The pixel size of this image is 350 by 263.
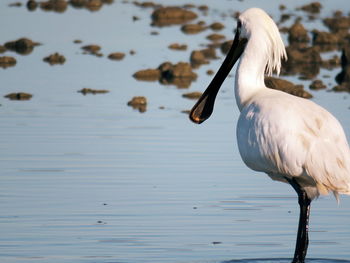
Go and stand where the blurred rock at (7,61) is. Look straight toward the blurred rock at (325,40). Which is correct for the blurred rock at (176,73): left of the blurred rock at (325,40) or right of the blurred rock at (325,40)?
right

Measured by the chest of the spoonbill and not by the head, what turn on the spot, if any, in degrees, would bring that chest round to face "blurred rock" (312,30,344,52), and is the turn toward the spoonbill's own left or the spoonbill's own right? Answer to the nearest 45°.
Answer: approximately 90° to the spoonbill's own right

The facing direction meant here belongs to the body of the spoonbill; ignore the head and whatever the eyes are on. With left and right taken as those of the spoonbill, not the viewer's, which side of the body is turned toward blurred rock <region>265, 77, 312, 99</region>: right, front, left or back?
right

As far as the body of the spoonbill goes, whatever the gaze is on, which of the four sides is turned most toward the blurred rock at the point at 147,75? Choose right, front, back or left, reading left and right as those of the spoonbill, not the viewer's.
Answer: right

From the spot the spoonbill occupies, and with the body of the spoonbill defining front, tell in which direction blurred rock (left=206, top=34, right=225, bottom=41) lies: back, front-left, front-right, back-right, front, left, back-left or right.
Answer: right

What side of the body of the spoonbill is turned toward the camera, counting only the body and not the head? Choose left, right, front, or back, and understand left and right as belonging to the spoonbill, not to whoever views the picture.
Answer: left

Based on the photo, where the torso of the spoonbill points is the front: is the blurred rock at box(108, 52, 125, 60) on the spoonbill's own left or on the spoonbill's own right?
on the spoonbill's own right

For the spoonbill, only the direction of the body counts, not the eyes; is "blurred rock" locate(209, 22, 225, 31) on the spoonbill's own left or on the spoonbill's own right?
on the spoonbill's own right

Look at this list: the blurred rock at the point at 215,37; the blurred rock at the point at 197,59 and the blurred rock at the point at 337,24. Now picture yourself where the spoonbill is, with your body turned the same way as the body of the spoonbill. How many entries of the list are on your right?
3

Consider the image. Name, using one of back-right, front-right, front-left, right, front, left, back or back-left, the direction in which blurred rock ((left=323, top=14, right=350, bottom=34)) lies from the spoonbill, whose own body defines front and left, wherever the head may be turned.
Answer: right

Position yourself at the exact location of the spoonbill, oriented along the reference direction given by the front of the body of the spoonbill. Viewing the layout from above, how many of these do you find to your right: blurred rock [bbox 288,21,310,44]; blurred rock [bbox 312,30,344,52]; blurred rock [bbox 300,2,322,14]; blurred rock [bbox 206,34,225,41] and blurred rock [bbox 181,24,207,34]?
5

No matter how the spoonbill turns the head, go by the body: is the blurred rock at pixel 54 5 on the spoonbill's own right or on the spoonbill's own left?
on the spoonbill's own right

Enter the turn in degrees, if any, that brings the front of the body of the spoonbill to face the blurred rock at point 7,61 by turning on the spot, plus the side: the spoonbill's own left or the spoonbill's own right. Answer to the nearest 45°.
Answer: approximately 45° to the spoonbill's own right
